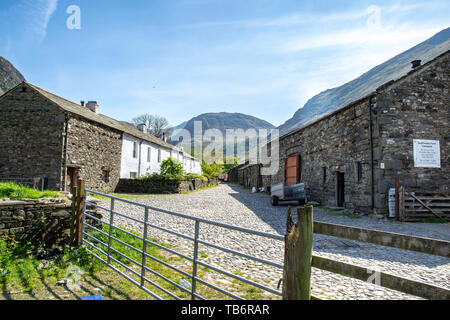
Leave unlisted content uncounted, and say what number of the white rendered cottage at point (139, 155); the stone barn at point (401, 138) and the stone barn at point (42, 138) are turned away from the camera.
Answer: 0

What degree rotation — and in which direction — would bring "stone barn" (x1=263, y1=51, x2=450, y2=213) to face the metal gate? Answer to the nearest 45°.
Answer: approximately 45° to its left

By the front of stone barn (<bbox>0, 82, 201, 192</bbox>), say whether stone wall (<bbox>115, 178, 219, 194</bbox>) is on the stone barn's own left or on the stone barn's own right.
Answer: on the stone barn's own left

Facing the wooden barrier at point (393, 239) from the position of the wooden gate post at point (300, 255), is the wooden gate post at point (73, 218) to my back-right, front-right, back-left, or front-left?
back-left

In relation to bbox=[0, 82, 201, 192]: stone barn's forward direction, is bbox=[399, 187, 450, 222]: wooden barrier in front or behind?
in front

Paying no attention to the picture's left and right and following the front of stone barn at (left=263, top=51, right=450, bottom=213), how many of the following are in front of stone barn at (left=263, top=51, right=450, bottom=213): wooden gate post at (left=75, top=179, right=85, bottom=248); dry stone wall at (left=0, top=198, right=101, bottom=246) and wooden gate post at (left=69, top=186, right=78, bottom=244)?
3

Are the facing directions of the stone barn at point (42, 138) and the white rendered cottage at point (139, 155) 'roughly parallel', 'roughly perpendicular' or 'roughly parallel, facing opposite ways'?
roughly parallel

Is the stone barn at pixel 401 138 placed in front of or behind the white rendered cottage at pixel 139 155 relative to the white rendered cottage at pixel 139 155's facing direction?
in front

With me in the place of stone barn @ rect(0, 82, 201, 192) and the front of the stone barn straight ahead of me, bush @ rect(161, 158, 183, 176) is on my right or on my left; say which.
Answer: on my left

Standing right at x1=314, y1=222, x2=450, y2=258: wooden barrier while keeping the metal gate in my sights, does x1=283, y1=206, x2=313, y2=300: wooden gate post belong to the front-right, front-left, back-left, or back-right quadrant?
front-left

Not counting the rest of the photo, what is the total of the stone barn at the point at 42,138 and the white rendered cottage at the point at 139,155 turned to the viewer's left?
0

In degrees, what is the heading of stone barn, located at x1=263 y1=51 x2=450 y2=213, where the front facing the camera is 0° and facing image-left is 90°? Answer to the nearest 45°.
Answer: approximately 45°

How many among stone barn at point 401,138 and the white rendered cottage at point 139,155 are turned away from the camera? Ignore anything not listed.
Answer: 0

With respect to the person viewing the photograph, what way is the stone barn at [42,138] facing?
facing the viewer and to the right of the viewer
